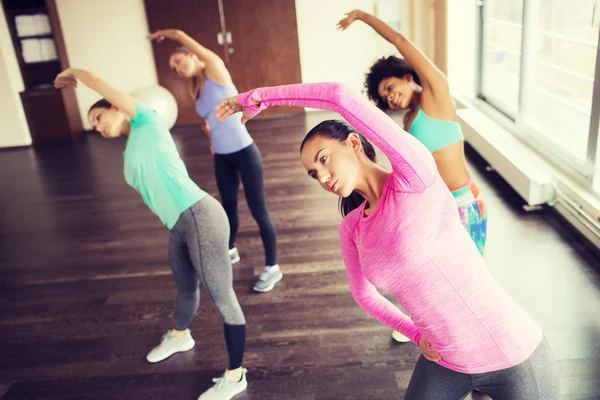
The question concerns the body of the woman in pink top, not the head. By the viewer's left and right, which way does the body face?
facing the viewer and to the left of the viewer

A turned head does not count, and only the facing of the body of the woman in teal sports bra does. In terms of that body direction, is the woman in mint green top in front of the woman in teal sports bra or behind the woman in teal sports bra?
in front

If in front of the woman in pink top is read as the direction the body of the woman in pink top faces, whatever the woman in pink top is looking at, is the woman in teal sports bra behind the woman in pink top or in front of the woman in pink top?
behind

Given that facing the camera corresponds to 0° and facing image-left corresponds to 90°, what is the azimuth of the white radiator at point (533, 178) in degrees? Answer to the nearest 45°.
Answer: approximately 45°

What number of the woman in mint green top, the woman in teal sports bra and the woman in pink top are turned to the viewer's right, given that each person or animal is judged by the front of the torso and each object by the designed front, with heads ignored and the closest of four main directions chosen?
0

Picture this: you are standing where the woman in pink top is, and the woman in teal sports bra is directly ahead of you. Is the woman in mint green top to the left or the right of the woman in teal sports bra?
left

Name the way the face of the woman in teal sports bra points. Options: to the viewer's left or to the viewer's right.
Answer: to the viewer's left

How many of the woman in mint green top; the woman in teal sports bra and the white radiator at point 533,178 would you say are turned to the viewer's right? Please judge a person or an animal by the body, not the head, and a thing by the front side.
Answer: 0

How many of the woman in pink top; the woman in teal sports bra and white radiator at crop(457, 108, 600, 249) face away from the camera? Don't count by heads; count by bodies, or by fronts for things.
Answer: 0

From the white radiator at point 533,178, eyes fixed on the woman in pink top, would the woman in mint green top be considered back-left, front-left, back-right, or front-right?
front-right

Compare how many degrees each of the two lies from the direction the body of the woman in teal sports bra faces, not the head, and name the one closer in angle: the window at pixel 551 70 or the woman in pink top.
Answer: the woman in pink top

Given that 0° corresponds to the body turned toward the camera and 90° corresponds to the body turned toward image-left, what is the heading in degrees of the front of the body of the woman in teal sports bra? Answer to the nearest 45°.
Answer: approximately 45°

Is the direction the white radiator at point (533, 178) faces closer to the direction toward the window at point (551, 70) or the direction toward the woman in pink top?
the woman in pink top

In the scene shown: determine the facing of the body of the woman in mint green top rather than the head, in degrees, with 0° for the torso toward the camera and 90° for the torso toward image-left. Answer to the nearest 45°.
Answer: approximately 45°

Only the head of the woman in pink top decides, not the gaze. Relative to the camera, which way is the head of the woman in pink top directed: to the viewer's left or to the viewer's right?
to the viewer's left

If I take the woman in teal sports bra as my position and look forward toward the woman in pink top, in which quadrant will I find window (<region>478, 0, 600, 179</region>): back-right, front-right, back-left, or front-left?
back-left
